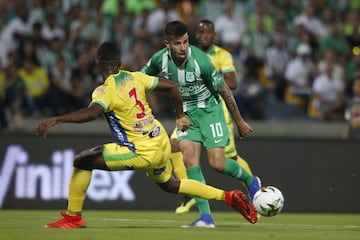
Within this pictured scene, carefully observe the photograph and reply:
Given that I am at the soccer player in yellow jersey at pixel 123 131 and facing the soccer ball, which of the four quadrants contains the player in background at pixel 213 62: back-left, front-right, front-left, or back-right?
front-left

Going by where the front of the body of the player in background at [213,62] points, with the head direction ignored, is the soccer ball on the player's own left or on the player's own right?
on the player's own left

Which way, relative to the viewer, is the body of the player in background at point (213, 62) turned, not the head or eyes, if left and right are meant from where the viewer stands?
facing the viewer and to the left of the viewer

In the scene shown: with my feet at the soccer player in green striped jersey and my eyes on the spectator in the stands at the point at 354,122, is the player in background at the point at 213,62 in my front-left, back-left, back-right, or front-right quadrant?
front-left
